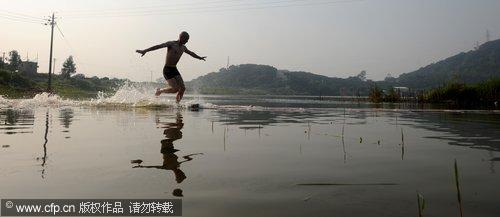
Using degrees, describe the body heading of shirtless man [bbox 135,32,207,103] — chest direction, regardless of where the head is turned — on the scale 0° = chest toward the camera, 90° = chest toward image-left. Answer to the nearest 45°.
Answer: approximately 315°
